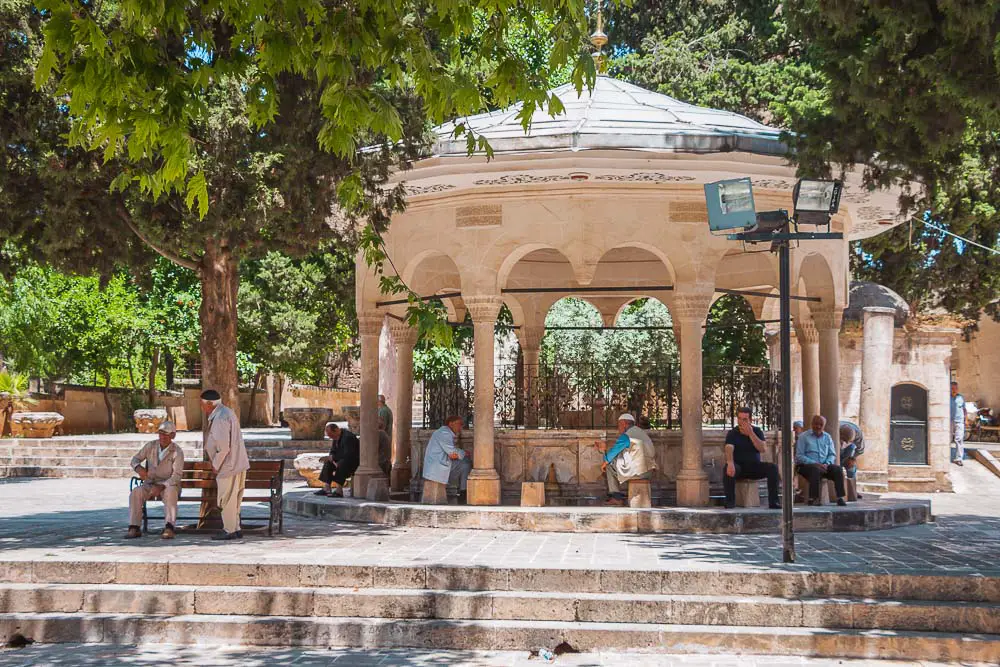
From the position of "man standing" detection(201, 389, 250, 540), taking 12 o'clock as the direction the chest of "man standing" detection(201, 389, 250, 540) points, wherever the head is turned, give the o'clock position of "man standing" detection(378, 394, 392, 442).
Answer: "man standing" detection(378, 394, 392, 442) is roughly at 4 o'clock from "man standing" detection(201, 389, 250, 540).

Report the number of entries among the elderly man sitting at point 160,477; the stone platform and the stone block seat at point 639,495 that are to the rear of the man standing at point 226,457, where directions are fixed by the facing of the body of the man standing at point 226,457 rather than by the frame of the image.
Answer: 2

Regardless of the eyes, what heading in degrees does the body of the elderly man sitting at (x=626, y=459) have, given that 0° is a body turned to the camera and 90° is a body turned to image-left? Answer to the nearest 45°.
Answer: approximately 90°

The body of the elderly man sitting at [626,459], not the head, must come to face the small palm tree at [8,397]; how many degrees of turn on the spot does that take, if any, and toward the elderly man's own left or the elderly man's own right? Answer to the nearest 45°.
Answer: approximately 45° to the elderly man's own right

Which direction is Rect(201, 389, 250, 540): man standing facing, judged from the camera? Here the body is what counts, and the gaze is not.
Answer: to the viewer's left

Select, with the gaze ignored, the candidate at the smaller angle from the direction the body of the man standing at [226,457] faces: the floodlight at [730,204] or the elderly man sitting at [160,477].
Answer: the elderly man sitting
